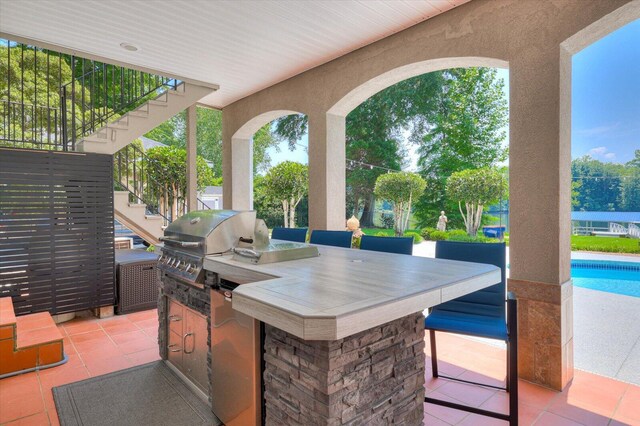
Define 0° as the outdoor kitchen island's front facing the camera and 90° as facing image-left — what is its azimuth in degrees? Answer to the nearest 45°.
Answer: approximately 45°

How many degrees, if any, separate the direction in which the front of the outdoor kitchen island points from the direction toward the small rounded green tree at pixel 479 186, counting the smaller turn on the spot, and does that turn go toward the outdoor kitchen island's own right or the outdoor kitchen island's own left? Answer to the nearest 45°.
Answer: approximately 180°

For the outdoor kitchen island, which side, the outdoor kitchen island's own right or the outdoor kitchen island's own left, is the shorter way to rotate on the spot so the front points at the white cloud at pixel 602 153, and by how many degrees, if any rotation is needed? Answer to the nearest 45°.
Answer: approximately 180°

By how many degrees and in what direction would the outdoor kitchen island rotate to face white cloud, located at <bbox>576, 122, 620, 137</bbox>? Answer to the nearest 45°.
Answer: approximately 180°

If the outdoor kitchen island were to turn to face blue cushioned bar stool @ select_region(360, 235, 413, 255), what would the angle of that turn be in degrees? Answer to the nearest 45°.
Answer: approximately 135° to its right

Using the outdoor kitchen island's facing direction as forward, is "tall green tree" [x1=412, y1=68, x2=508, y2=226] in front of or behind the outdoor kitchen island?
behind

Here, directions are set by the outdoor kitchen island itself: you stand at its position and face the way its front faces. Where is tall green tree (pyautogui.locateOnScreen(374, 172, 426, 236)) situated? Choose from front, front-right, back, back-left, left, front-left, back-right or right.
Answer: back-right

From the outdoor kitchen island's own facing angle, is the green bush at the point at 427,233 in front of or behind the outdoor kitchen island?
behind

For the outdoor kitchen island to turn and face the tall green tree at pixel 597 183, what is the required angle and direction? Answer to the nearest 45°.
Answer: approximately 180°

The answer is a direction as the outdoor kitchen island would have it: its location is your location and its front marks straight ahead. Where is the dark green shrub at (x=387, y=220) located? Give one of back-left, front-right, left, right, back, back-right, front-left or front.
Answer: back-right
